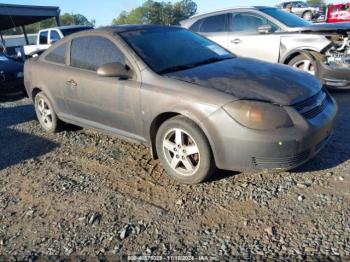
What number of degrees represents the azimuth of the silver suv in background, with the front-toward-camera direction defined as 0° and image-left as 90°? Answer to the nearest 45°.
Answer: approximately 315°

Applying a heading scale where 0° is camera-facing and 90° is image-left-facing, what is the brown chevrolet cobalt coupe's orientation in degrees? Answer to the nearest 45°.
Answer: approximately 315°

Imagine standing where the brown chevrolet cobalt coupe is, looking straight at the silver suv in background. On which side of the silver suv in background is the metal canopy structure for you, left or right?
left

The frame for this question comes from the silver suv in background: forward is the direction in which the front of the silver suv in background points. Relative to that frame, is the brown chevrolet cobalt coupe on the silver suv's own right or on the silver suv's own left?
on the silver suv's own right

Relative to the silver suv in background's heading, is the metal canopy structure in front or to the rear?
to the rear

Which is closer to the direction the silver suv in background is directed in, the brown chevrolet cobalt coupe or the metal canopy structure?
the brown chevrolet cobalt coupe

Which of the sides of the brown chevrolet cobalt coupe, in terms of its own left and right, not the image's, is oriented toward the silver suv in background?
left

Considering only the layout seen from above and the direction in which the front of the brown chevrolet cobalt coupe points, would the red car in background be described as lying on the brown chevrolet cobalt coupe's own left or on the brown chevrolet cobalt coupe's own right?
on the brown chevrolet cobalt coupe's own left
